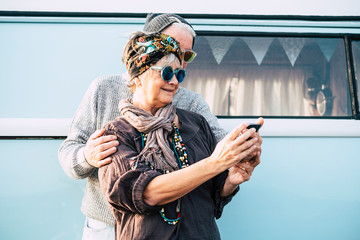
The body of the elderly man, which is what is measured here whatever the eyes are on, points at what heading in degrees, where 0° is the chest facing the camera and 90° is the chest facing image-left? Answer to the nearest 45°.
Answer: approximately 315°

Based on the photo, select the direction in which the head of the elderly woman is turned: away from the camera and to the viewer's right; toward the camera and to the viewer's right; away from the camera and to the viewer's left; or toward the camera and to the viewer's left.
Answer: toward the camera and to the viewer's right

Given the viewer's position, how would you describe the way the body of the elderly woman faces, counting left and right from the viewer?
facing the viewer and to the right of the viewer

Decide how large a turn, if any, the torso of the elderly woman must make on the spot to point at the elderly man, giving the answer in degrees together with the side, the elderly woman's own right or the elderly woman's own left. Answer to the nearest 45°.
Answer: approximately 180°

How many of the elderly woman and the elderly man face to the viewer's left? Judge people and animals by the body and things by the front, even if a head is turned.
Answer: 0

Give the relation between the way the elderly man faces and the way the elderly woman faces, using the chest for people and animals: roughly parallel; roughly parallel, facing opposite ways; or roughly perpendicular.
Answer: roughly parallel

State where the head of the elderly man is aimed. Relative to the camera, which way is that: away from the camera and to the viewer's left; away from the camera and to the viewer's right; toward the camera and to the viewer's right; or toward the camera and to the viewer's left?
toward the camera and to the viewer's right

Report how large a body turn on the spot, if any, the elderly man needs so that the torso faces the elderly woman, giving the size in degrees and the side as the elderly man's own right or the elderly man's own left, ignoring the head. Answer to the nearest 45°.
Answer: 0° — they already face them

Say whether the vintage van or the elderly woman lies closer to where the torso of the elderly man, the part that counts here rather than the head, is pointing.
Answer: the elderly woman
